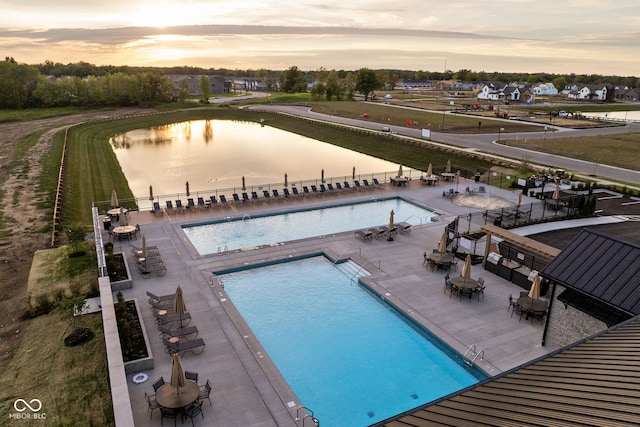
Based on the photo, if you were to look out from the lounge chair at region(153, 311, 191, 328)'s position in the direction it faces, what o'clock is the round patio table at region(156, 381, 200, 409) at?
The round patio table is roughly at 3 o'clock from the lounge chair.

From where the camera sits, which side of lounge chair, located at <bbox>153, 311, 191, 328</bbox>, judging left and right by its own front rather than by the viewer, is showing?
right

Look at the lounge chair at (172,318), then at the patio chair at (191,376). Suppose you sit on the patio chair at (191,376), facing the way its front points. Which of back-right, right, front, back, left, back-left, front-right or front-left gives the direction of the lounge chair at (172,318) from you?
back-right

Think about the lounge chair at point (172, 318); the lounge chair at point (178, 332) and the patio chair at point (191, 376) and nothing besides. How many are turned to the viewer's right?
2

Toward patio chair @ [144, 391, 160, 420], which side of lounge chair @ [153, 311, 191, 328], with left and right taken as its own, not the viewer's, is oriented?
right

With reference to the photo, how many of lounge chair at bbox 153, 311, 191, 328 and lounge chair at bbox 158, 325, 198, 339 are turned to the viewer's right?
2

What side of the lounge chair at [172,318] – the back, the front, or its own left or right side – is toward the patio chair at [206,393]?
right

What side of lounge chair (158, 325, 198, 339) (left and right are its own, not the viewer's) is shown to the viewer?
right

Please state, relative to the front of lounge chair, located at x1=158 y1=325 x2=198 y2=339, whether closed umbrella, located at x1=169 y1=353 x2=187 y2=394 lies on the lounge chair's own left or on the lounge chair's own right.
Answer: on the lounge chair's own right
